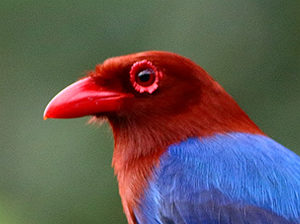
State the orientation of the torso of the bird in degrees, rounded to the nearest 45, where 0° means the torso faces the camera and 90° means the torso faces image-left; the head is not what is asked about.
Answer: approximately 90°
